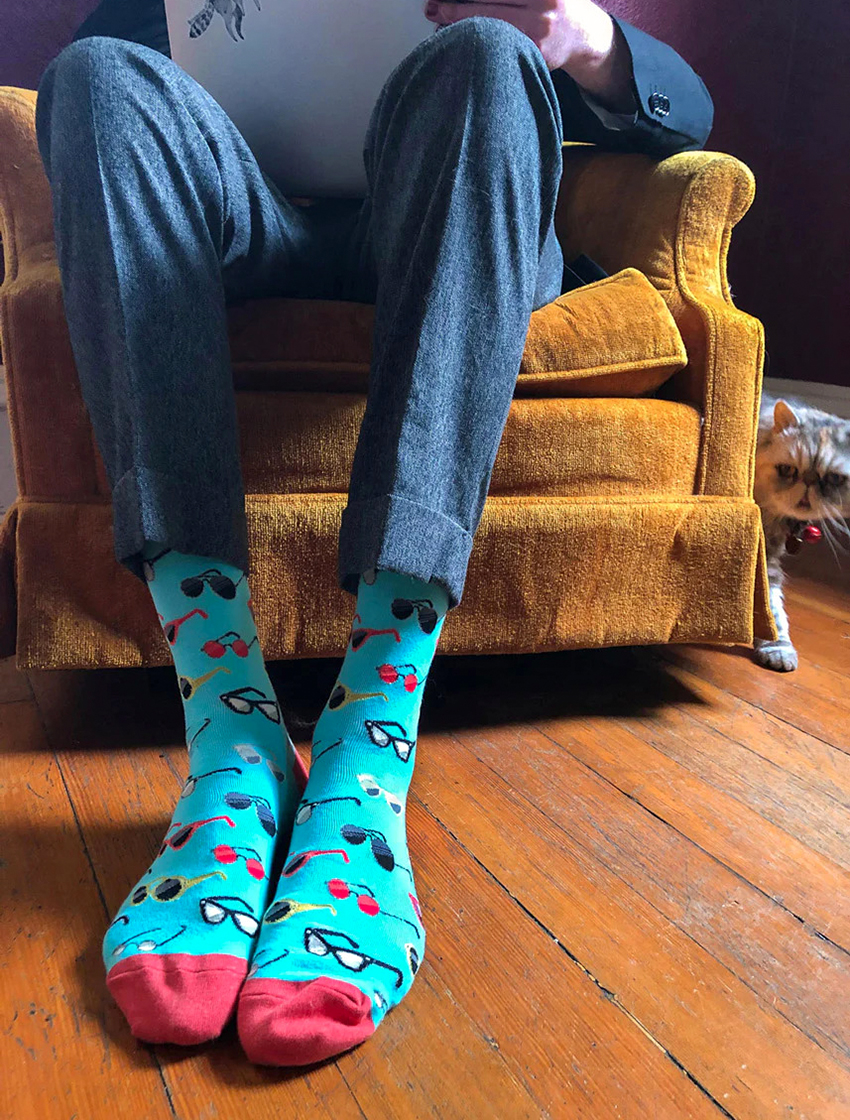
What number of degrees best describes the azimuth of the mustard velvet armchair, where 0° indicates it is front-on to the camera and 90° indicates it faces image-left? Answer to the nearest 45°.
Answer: approximately 0°
